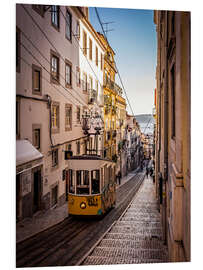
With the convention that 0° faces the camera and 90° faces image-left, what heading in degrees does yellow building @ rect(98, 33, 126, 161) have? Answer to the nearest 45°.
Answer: approximately 315°

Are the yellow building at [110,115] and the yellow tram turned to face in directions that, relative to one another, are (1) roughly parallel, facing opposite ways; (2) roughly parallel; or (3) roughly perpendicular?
roughly perpendicular

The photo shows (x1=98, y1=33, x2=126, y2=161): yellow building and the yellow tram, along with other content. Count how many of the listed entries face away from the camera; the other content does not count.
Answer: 0

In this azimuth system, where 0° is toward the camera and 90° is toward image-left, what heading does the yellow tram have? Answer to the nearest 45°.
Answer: approximately 45°

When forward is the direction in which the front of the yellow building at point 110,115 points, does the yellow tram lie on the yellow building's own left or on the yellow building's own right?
on the yellow building's own right

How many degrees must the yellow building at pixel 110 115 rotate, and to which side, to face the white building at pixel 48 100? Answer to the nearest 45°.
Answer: approximately 45° to its right

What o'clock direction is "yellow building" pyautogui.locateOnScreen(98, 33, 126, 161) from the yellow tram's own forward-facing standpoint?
The yellow building is roughly at 5 o'clock from the yellow tram.
